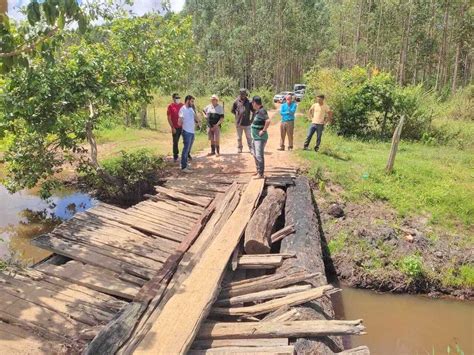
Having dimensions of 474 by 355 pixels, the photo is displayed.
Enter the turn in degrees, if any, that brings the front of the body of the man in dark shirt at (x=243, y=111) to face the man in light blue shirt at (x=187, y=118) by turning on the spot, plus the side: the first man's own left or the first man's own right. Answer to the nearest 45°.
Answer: approximately 45° to the first man's own right

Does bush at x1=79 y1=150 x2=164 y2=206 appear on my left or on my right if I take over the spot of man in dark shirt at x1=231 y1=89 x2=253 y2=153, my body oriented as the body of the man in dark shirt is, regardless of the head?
on my right

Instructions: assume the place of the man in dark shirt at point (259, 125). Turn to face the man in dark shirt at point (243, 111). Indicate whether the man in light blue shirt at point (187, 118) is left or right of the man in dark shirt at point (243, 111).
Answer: left

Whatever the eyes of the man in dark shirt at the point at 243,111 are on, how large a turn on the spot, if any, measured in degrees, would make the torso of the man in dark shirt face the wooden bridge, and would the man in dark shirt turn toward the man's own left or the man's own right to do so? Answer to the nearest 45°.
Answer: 0° — they already face it

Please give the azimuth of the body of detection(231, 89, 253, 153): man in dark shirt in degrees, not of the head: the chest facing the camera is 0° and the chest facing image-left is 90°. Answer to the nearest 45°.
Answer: approximately 0°

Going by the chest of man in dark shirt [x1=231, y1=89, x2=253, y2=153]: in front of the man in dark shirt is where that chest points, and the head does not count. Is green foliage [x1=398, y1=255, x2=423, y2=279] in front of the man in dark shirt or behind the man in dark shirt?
in front

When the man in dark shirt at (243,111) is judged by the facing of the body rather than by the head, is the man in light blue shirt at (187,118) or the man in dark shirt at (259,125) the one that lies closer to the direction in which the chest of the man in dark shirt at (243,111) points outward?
the man in dark shirt

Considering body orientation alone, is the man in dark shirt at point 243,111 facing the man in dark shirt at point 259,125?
yes
